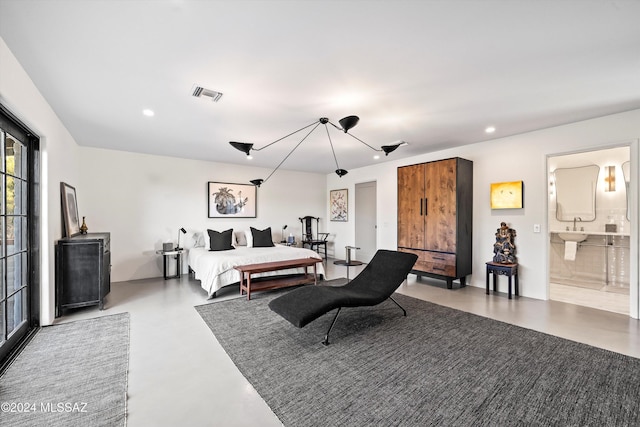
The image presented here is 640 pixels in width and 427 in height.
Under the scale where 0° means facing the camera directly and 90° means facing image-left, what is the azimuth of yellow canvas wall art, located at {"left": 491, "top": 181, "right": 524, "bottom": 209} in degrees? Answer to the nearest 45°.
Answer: approximately 45°

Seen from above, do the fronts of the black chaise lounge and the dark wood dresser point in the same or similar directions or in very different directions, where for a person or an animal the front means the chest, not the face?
very different directions

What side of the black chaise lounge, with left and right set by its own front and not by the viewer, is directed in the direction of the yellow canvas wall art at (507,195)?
back

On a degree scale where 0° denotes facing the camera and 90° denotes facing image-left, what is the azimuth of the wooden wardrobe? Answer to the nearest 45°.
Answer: approximately 45°

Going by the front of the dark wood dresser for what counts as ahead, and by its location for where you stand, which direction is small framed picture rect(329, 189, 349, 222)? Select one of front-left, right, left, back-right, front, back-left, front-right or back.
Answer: front

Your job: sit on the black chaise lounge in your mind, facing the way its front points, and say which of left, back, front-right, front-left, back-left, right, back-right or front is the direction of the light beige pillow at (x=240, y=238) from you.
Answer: right

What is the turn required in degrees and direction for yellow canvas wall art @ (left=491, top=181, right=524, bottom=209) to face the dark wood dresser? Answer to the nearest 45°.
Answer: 0° — it already faces it

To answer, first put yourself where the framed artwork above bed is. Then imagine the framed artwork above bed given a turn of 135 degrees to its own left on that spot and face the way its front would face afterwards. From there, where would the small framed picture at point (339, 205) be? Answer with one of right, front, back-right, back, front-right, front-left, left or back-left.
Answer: right

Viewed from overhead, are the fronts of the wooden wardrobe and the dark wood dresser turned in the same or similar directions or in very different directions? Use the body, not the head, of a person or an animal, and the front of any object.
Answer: very different directions

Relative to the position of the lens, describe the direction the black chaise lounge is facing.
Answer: facing the viewer and to the left of the viewer

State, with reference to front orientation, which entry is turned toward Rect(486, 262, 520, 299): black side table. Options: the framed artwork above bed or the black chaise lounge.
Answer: the framed artwork above bed

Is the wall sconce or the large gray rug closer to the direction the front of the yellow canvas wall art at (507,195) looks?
the large gray rug

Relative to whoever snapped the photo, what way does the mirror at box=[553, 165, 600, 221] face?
facing the viewer

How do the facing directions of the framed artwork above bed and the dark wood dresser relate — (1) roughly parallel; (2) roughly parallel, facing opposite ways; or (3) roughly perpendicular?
roughly perpendicular

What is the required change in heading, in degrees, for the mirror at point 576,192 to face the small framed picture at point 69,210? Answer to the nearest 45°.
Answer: approximately 45° to its right

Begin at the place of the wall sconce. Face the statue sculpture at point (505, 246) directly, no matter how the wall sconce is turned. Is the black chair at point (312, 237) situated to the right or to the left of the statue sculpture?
right

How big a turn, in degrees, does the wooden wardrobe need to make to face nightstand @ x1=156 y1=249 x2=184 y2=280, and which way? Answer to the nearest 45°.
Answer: approximately 45° to its right

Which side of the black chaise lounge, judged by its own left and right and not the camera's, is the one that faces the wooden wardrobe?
back

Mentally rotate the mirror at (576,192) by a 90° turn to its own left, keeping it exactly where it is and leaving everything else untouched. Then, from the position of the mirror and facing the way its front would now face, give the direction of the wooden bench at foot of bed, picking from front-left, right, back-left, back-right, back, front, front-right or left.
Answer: back-right

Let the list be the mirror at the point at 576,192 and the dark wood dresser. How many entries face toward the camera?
1

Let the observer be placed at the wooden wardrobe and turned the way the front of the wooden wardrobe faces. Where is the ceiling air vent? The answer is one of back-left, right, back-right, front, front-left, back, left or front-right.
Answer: front
